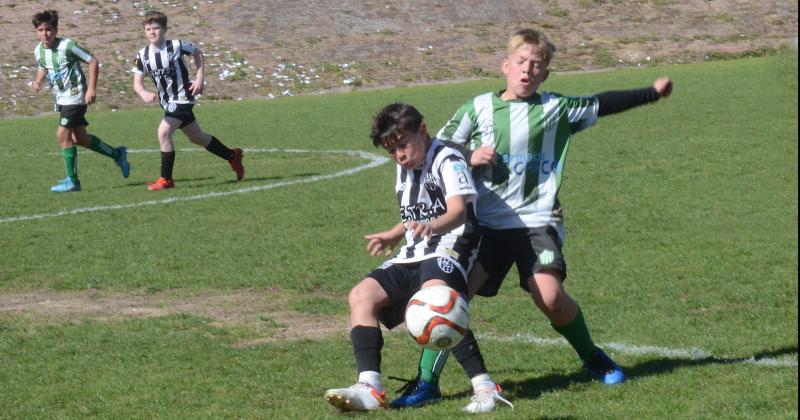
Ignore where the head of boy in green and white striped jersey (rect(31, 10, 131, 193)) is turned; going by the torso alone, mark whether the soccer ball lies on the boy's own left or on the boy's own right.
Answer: on the boy's own left

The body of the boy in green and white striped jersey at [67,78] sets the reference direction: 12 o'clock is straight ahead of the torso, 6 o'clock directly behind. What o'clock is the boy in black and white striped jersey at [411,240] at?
The boy in black and white striped jersey is roughly at 10 o'clock from the boy in green and white striped jersey.

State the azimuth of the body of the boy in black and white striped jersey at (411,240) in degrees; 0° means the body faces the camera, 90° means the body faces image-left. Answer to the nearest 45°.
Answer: approximately 45°

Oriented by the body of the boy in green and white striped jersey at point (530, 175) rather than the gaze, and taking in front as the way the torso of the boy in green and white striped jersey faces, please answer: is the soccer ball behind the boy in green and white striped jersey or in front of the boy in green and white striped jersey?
in front

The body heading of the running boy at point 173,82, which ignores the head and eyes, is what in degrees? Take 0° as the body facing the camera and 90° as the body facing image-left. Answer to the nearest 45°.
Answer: approximately 45°

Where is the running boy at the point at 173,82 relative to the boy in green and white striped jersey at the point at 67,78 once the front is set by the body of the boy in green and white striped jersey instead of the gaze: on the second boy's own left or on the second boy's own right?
on the second boy's own left

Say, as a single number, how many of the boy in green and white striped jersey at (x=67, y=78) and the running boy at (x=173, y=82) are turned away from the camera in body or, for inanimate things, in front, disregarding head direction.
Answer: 0

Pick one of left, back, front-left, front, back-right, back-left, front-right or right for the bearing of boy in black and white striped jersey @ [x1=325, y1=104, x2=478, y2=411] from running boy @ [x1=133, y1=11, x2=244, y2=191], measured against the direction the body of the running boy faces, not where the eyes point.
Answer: front-left
